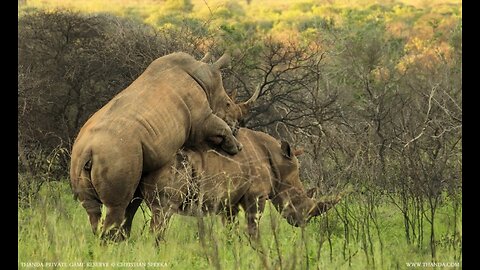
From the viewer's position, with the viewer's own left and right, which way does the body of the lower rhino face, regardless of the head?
facing to the right of the viewer

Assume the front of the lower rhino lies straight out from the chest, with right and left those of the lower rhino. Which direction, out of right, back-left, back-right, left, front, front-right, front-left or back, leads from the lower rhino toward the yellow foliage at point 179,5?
left
